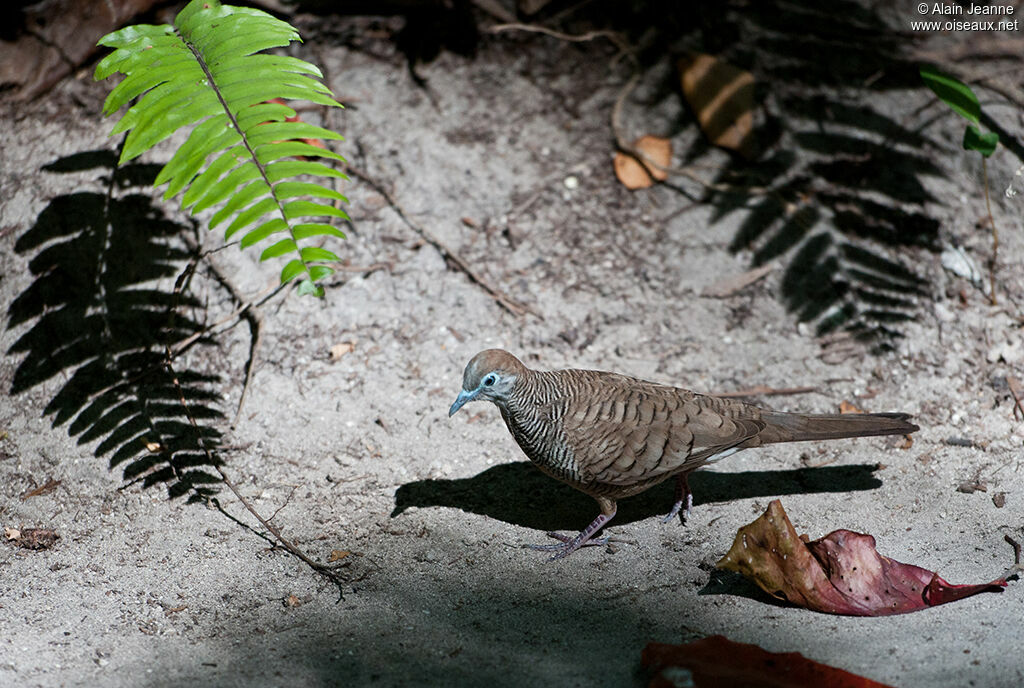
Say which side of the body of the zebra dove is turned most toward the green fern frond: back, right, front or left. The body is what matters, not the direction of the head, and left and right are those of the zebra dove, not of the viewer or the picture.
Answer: front

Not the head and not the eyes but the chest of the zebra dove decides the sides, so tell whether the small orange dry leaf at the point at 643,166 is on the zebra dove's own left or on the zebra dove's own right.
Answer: on the zebra dove's own right

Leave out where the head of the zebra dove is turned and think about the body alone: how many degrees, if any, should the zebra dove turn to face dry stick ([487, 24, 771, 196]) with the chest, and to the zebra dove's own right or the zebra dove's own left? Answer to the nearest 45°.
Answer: approximately 90° to the zebra dove's own right

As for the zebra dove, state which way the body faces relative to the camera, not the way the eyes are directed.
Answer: to the viewer's left

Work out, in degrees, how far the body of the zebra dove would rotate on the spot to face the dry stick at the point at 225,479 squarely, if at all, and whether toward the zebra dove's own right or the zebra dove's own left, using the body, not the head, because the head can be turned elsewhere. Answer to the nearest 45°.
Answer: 0° — it already faces it

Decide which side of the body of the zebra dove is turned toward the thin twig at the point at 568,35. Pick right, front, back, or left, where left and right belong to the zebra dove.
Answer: right

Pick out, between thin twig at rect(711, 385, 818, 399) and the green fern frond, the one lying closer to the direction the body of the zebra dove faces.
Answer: the green fern frond

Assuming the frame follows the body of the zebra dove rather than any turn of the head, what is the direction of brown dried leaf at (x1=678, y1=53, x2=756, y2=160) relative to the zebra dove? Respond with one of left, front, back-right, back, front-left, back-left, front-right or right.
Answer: right

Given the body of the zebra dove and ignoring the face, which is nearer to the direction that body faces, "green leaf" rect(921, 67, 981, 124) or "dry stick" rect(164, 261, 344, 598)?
the dry stick

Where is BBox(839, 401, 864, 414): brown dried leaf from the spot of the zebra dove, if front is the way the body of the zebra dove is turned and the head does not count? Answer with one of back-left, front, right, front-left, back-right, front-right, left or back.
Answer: back-right
